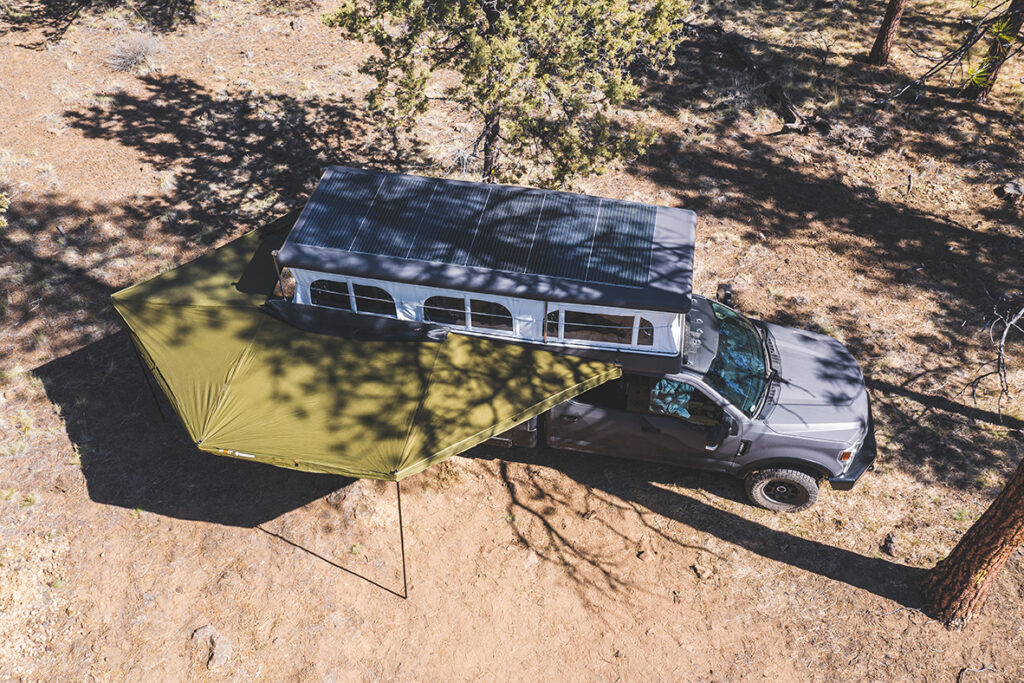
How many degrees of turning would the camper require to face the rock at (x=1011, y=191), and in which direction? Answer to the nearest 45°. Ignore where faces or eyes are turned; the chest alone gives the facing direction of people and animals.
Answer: approximately 45° to its left

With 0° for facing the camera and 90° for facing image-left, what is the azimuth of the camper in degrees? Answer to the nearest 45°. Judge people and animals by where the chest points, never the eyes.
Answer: approximately 270°

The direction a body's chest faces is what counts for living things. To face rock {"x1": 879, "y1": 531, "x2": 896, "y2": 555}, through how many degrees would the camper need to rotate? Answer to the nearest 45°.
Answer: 0° — it already faces it

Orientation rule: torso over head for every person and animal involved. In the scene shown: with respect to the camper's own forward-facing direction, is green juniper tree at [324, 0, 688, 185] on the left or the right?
on its left
